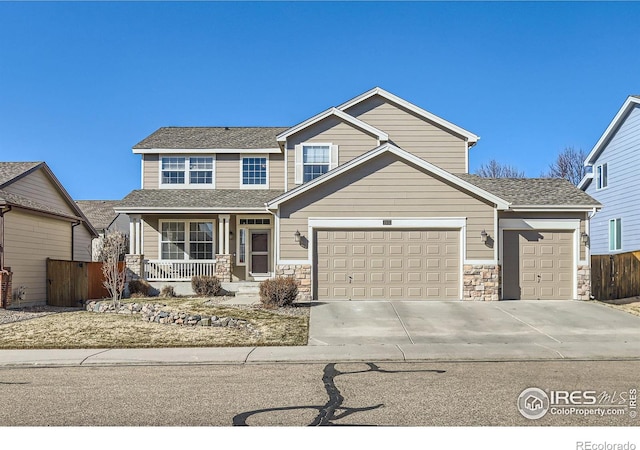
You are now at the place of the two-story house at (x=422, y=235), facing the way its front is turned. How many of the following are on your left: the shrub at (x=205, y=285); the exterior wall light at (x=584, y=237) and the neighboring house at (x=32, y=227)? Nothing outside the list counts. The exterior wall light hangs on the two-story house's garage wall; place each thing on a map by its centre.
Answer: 1

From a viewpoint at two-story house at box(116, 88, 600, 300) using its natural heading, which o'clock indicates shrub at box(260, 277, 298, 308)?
The shrub is roughly at 2 o'clock from the two-story house.

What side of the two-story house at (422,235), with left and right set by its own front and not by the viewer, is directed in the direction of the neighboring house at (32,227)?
right

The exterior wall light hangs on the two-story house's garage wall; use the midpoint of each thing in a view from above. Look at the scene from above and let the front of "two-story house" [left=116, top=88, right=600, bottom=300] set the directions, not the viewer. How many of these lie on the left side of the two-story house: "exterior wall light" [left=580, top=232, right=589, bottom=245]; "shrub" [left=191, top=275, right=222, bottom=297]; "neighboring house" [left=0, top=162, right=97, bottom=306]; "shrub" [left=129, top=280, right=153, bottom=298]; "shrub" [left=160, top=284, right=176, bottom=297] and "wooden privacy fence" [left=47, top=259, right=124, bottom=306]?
1

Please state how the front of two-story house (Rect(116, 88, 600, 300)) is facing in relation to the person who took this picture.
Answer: facing the viewer

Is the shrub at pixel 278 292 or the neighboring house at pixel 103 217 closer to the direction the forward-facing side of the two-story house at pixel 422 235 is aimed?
the shrub

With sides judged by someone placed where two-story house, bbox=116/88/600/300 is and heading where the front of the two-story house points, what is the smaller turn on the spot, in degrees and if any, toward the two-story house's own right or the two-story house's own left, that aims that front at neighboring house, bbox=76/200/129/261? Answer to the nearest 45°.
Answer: approximately 135° to the two-story house's own right

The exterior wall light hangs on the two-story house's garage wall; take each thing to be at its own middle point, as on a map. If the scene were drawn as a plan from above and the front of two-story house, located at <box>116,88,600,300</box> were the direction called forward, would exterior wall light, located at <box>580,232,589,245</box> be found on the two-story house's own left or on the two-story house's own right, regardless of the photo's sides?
on the two-story house's own left

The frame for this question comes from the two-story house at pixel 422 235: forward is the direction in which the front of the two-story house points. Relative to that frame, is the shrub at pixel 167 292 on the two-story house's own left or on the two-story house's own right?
on the two-story house's own right
